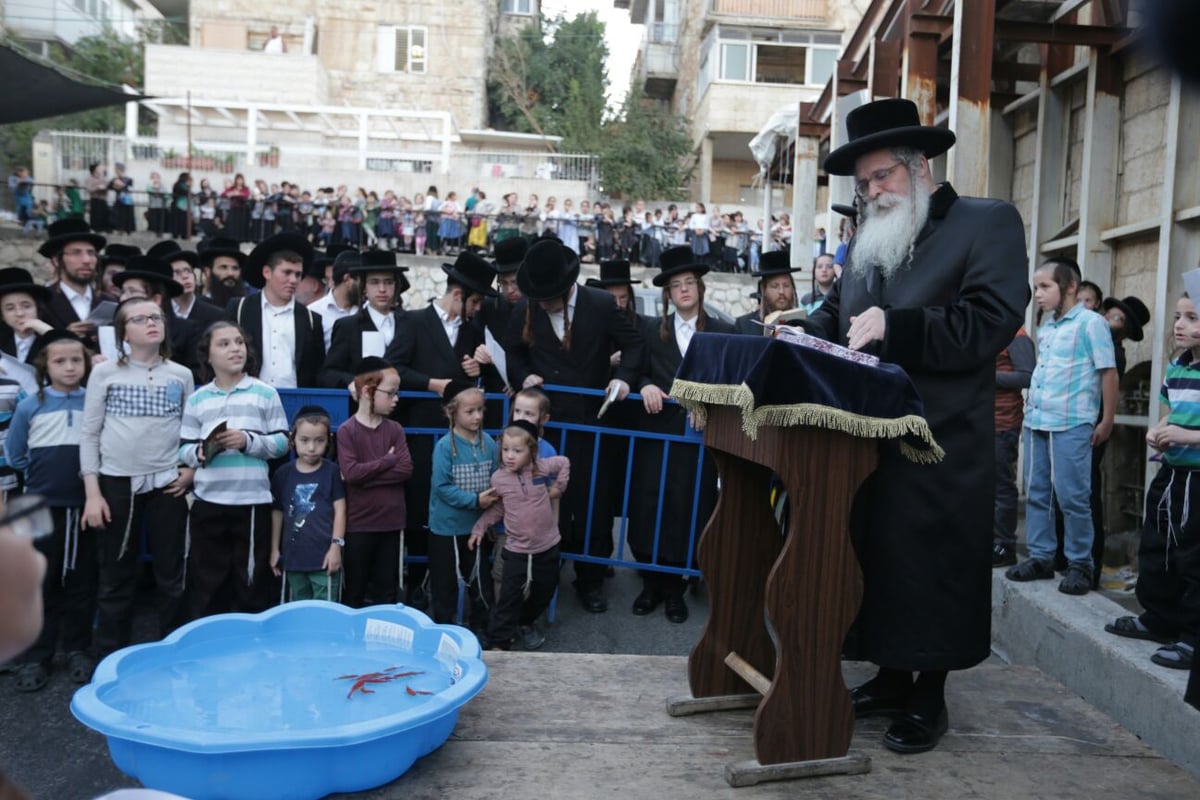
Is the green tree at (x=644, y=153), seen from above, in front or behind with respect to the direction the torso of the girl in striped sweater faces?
behind

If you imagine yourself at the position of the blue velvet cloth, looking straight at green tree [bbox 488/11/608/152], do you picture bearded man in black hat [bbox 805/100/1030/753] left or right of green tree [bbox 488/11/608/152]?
right

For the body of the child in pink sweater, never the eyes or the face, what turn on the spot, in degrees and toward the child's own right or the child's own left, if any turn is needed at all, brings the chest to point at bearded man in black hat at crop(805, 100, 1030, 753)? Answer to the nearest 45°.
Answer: approximately 90° to the child's own left

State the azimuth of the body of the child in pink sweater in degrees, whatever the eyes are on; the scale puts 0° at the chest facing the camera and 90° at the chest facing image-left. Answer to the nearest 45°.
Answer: approximately 45°

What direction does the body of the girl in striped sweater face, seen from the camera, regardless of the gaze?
toward the camera

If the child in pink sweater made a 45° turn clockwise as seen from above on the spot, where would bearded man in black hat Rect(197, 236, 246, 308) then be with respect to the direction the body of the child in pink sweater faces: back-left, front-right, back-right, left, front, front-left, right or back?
front-right

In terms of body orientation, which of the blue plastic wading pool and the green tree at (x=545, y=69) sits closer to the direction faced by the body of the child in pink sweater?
the blue plastic wading pool

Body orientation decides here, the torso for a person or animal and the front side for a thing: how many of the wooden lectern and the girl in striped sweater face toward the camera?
1

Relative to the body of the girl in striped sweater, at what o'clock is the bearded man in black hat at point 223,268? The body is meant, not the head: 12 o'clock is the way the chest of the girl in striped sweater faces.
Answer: The bearded man in black hat is roughly at 6 o'clock from the girl in striped sweater.

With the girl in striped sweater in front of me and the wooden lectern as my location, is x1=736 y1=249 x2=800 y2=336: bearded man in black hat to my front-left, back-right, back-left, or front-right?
front-right

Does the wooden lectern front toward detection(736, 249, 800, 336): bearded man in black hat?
no

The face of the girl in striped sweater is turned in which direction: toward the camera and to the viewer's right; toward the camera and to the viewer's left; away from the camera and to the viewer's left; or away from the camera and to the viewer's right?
toward the camera and to the viewer's right

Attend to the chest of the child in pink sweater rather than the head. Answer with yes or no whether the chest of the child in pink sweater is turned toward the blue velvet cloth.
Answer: no

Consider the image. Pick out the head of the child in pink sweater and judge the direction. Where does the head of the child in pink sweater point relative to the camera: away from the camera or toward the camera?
toward the camera
